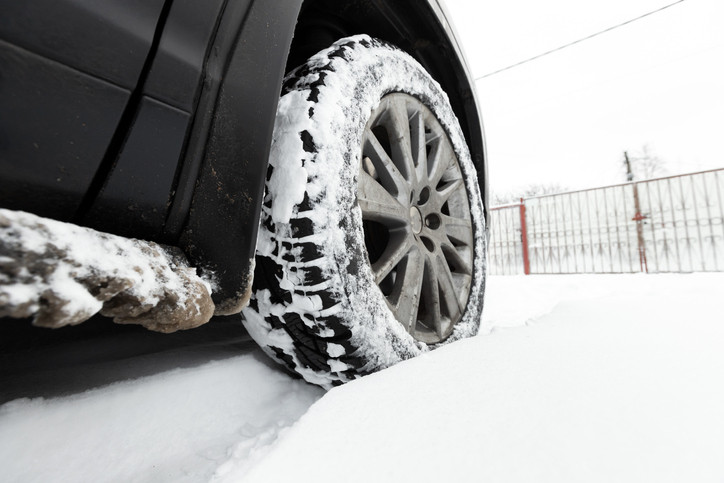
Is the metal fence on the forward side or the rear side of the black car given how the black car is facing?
on the forward side

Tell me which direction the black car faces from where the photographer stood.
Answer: facing away from the viewer and to the right of the viewer
